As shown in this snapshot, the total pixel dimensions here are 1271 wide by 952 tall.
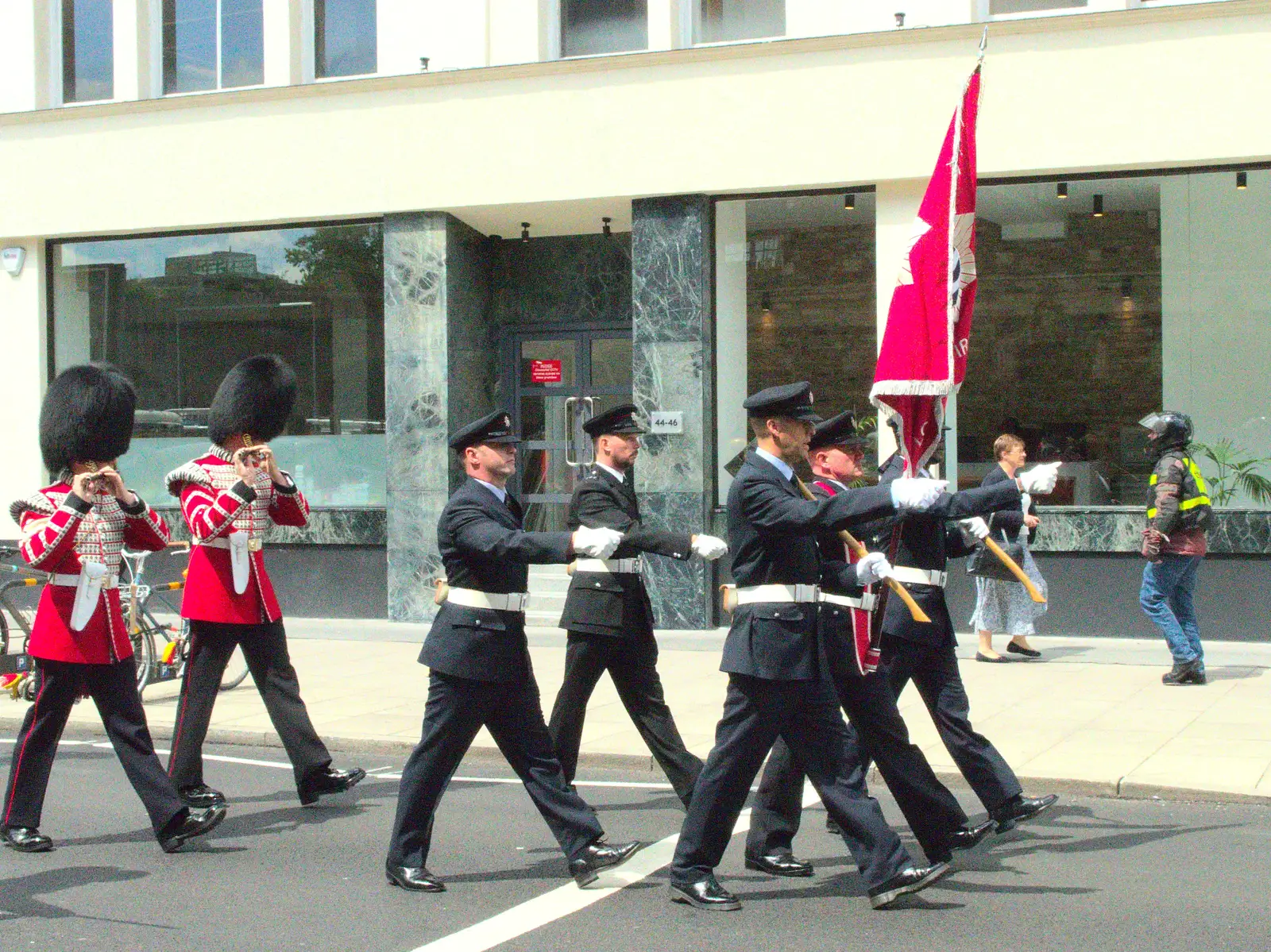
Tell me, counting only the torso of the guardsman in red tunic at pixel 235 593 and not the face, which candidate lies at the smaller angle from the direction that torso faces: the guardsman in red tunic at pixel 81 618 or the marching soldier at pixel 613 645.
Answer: the marching soldier

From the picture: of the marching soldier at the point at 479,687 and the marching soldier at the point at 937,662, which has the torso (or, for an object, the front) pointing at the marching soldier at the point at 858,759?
the marching soldier at the point at 479,687

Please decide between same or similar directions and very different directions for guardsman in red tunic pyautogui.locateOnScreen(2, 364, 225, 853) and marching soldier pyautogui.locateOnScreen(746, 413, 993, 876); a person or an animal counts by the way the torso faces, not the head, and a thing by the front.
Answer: same or similar directions

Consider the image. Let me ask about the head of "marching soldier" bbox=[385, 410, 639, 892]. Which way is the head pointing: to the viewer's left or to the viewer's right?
to the viewer's right

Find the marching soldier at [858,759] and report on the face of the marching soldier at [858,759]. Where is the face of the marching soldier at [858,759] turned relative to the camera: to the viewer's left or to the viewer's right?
to the viewer's right

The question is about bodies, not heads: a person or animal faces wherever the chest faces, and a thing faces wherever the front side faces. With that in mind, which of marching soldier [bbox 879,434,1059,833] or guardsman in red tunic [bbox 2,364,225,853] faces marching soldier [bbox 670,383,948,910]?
the guardsman in red tunic

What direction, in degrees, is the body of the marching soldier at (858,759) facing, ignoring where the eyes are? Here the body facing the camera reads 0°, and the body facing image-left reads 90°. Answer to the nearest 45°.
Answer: approximately 270°

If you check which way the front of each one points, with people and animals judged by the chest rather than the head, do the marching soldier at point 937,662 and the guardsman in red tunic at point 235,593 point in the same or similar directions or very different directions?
same or similar directions

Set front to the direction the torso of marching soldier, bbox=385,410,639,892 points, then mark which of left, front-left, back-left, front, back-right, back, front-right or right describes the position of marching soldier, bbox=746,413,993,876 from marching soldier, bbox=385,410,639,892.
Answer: front

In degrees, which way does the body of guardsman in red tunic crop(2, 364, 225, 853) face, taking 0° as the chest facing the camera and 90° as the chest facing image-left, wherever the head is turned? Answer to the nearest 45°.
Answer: approximately 315°

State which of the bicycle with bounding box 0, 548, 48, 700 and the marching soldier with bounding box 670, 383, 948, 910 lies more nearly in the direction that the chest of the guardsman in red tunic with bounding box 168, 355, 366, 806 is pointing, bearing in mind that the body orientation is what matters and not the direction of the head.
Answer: the marching soldier

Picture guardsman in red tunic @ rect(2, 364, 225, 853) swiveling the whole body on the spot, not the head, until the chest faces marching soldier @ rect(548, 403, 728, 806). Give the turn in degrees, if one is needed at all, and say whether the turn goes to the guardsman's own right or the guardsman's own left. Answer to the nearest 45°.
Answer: approximately 45° to the guardsman's own left

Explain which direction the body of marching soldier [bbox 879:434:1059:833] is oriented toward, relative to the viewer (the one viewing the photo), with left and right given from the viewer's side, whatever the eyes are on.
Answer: facing to the right of the viewer

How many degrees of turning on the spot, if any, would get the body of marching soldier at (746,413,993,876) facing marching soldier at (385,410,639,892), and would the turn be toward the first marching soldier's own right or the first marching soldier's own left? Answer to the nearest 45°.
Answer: approximately 180°

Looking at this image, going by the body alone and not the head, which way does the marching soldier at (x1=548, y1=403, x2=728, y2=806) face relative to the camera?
to the viewer's right

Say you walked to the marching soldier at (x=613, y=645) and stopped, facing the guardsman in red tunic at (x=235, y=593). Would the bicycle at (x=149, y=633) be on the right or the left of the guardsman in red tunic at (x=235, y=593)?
right

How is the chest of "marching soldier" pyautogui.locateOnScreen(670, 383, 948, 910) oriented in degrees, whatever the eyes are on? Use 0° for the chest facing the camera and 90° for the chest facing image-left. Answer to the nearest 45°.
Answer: approximately 270°

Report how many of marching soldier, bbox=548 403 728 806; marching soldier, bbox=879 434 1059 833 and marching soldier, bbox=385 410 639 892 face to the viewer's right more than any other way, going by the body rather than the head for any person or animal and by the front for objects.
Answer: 3

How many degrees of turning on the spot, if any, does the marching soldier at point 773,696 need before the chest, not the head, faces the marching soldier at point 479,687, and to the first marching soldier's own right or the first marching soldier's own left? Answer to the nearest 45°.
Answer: approximately 180°
